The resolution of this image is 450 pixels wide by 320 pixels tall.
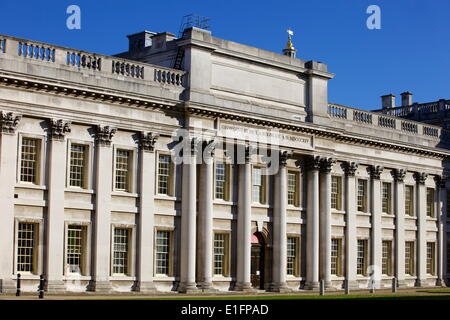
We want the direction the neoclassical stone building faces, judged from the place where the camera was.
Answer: facing the viewer and to the right of the viewer
